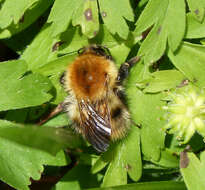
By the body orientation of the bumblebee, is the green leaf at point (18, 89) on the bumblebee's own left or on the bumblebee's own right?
on the bumblebee's own left

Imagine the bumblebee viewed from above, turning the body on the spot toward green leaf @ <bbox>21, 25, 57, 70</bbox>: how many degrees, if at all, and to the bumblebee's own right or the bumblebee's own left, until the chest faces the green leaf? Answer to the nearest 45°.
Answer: approximately 45° to the bumblebee's own left

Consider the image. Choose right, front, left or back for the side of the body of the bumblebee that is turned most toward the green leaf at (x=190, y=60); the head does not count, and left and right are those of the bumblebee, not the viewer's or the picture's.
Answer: right

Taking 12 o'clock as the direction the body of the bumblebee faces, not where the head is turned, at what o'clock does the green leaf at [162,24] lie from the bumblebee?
The green leaf is roughly at 2 o'clock from the bumblebee.

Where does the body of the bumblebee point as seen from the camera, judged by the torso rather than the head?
away from the camera

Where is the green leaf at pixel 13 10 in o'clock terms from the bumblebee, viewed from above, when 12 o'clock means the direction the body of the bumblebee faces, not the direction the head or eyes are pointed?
The green leaf is roughly at 11 o'clock from the bumblebee.

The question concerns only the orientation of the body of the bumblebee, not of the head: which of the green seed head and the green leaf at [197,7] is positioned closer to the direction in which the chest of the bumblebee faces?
the green leaf

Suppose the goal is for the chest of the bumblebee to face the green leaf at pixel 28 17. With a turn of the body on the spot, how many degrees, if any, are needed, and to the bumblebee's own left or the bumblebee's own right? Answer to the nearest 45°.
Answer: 0° — it already faces it
